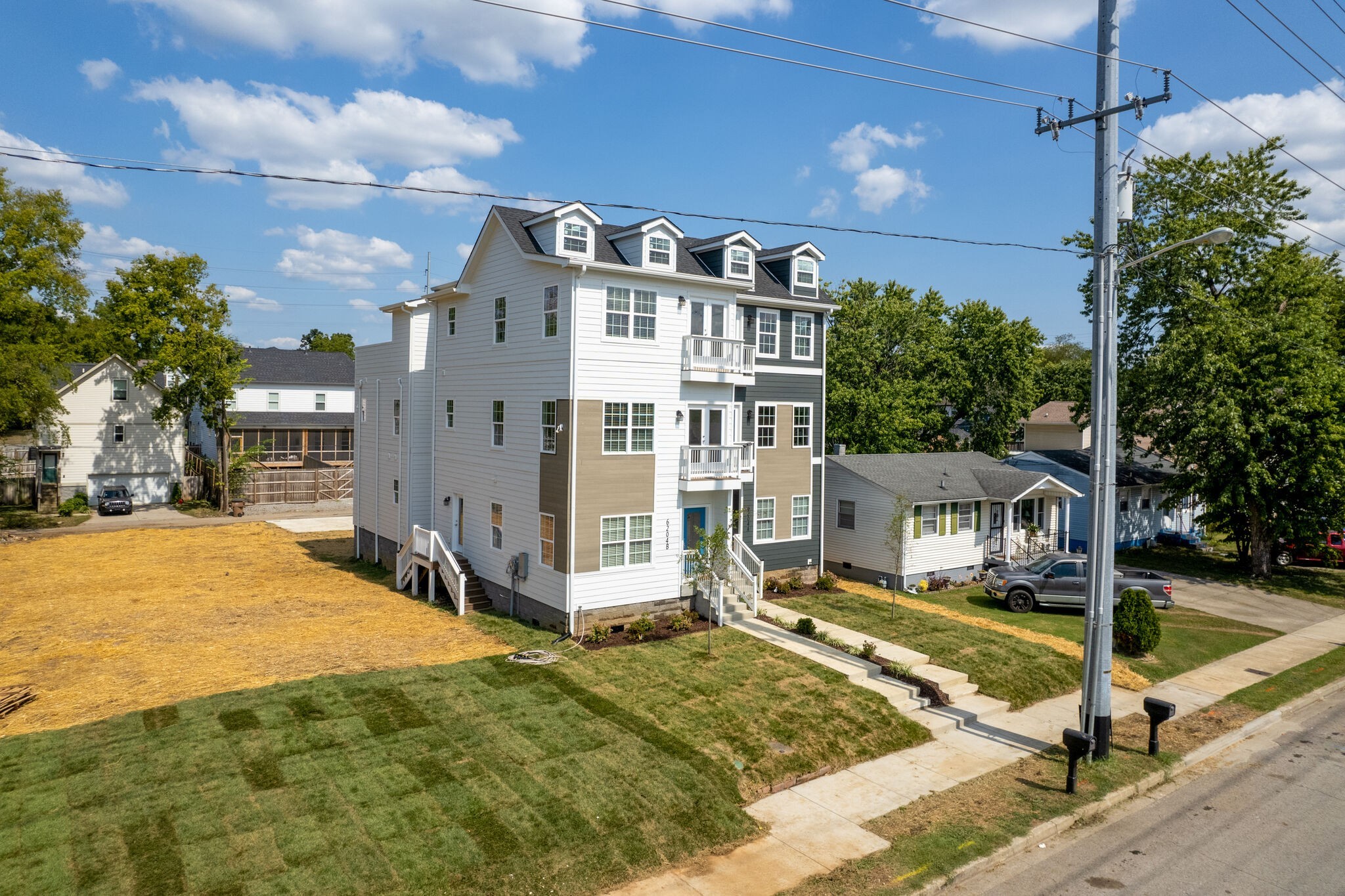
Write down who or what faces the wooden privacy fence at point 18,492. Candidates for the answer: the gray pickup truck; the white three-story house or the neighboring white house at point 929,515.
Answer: the gray pickup truck

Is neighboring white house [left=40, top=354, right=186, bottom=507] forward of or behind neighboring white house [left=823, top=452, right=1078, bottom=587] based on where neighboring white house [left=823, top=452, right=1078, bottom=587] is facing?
behind

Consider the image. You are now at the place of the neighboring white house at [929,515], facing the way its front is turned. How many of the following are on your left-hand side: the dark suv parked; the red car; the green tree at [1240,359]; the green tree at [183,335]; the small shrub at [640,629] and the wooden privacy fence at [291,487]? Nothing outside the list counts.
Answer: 2

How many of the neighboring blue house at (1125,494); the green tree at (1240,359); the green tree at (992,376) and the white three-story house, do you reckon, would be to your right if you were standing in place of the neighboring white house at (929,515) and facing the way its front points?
1

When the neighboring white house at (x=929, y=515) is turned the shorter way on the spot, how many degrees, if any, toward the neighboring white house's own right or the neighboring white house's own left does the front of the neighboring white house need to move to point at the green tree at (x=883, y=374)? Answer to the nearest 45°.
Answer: approximately 135° to the neighboring white house's own left

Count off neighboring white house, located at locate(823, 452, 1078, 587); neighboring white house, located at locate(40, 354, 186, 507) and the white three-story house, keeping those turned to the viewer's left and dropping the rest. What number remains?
0

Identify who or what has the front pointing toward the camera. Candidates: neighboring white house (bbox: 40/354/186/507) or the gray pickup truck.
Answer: the neighboring white house

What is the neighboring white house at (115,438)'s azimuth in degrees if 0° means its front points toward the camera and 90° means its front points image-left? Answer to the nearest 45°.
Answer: approximately 0°

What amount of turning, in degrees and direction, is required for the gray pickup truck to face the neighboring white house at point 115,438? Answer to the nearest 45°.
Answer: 0° — it already faces it

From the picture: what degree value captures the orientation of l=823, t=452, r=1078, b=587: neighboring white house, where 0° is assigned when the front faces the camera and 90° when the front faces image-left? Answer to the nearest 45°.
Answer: approximately 315°

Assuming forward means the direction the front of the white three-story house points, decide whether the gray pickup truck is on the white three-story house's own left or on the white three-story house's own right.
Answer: on the white three-story house's own left

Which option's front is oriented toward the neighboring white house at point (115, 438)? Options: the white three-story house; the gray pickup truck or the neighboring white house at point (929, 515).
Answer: the gray pickup truck

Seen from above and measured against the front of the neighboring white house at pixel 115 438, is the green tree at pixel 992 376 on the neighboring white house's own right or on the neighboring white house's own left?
on the neighboring white house's own left

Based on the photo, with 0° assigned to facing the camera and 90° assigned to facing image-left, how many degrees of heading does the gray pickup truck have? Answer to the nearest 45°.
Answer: approximately 90°

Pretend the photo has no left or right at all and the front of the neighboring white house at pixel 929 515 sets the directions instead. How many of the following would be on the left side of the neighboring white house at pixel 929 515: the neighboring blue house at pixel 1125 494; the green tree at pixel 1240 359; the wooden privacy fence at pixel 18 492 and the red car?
3

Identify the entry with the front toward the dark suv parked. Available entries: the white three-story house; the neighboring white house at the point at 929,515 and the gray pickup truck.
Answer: the gray pickup truck

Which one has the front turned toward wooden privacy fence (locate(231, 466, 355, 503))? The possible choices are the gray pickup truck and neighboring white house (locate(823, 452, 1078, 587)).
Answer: the gray pickup truck
